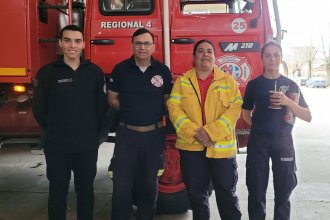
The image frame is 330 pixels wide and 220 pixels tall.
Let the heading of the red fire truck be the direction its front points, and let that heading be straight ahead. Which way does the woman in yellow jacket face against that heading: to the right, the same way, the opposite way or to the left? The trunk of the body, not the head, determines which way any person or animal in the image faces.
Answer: to the right

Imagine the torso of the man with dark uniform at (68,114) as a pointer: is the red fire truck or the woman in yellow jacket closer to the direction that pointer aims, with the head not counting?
the woman in yellow jacket

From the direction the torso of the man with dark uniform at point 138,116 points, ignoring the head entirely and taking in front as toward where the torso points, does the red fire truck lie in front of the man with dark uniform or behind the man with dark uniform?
behind

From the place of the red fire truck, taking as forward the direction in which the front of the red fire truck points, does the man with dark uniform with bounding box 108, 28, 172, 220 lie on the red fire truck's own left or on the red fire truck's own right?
on the red fire truck's own right

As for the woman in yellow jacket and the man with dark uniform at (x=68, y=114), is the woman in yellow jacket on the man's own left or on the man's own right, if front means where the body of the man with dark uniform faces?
on the man's own left
